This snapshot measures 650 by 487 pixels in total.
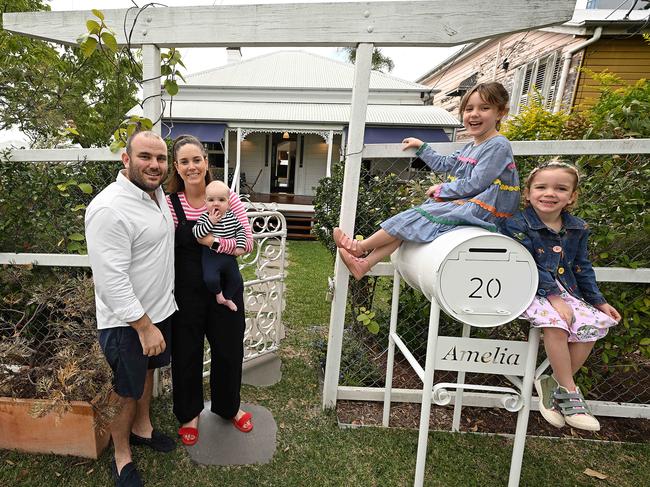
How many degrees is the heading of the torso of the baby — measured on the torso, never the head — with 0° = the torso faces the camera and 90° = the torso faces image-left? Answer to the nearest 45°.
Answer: approximately 0°

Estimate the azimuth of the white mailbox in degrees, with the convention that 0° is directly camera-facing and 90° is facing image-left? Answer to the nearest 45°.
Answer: approximately 315°

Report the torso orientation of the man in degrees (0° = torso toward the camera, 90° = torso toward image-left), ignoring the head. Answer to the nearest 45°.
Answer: approximately 315°
